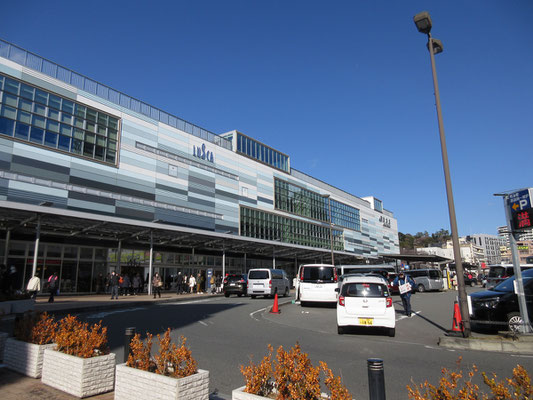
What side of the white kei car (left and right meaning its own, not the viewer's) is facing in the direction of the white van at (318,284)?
front

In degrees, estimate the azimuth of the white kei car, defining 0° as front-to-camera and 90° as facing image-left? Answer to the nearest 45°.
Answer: approximately 180°

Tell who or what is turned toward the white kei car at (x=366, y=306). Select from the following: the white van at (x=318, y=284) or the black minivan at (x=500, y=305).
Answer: the black minivan

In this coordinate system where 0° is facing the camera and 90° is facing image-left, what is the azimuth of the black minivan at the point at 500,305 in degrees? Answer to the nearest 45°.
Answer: approximately 45°

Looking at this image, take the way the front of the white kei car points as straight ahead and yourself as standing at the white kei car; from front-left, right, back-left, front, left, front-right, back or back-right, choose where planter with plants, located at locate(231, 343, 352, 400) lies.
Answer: back

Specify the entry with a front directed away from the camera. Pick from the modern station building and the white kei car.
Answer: the white kei car

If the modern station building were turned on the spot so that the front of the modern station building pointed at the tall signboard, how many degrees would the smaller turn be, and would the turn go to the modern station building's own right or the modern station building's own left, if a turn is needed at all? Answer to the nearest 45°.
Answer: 0° — it already faces it

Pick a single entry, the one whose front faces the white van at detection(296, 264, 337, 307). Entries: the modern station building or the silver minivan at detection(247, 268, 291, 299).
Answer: the modern station building

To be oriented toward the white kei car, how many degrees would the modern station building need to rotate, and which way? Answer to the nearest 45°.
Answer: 0° — it already faces it

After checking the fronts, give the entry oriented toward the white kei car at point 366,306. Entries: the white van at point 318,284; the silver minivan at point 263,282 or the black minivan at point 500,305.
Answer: the black minivan

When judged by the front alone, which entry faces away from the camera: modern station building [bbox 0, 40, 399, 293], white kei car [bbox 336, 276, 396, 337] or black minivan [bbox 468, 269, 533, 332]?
the white kei car

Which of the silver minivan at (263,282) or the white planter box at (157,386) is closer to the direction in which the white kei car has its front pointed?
the silver minivan

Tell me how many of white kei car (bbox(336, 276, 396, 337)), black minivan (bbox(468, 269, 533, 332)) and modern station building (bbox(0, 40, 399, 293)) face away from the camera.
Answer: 1

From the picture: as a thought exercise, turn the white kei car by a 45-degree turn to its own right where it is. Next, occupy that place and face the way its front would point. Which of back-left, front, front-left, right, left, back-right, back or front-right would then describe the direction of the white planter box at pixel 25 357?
back
